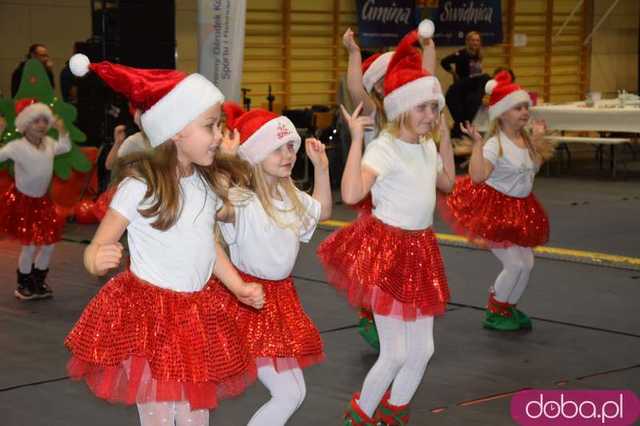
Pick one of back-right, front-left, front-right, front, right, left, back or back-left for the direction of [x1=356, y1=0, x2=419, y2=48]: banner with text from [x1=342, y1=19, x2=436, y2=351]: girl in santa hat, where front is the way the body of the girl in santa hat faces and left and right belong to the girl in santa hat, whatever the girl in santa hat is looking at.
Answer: back-left

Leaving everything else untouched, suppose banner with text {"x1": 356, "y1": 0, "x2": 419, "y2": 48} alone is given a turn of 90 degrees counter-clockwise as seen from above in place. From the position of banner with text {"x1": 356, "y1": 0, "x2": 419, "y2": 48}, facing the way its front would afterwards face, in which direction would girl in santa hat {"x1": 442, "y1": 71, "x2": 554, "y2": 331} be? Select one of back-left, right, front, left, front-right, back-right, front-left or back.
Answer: right

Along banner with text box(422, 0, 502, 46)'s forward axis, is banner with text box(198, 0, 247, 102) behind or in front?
in front

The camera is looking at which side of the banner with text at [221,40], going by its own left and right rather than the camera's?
front

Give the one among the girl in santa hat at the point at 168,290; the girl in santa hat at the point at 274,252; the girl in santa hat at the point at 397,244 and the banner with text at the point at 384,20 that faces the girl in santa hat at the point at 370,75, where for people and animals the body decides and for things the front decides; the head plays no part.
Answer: the banner with text

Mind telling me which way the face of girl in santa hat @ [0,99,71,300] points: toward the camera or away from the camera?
toward the camera

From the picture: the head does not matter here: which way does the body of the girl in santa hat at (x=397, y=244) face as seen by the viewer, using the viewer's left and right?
facing the viewer and to the right of the viewer

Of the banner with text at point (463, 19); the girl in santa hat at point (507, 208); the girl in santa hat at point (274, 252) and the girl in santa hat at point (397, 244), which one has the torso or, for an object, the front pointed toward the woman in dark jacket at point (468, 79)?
the banner with text

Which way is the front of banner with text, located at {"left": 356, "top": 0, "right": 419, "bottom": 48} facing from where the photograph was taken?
facing the viewer

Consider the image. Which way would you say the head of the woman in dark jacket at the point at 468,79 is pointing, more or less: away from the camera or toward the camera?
toward the camera

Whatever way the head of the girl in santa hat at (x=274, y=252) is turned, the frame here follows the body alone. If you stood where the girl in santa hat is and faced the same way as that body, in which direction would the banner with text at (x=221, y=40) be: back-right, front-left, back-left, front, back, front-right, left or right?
back-left

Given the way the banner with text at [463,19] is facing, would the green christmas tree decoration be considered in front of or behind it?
in front

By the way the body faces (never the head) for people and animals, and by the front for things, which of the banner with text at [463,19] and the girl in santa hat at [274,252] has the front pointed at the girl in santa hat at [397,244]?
the banner with text

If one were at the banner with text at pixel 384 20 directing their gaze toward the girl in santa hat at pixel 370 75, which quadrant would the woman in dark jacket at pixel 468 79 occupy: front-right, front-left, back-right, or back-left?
front-left

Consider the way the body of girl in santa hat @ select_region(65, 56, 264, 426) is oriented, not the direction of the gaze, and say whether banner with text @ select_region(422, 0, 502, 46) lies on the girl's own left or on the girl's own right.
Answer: on the girl's own left
